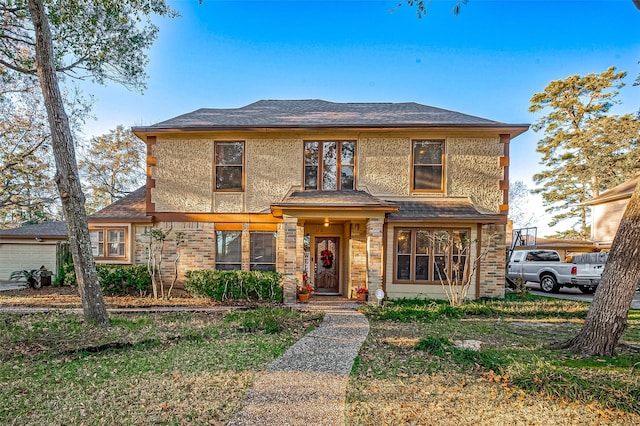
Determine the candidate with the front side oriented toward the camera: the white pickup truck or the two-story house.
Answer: the two-story house

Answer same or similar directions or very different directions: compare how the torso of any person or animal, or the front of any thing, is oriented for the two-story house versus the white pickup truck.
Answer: very different directions

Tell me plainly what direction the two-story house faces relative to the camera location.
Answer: facing the viewer

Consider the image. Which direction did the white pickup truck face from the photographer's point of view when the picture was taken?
facing away from the viewer and to the left of the viewer

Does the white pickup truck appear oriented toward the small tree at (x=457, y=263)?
no

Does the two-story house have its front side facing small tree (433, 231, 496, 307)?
no

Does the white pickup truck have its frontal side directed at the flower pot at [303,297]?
no

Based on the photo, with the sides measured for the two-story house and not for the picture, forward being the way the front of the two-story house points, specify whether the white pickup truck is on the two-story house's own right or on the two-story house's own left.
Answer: on the two-story house's own left

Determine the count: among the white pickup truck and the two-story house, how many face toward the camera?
1

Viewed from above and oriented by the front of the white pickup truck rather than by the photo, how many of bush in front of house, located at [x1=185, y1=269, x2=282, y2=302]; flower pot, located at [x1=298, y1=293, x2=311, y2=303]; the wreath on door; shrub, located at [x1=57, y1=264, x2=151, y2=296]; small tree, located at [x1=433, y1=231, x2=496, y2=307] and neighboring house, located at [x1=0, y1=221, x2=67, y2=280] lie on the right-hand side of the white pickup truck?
0

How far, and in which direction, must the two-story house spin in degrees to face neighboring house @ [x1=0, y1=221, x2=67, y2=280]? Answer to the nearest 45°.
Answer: approximately 135° to its right
